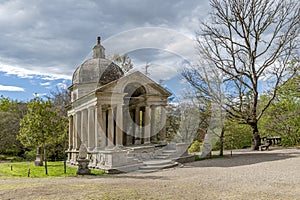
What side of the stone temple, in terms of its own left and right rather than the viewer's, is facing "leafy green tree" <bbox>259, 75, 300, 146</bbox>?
left

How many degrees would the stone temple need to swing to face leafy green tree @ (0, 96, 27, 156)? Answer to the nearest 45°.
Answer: approximately 180°

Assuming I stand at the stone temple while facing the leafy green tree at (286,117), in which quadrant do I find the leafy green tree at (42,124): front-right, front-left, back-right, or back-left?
back-right

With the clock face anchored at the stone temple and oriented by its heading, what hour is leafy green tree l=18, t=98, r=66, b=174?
The leafy green tree is roughly at 3 o'clock from the stone temple.
